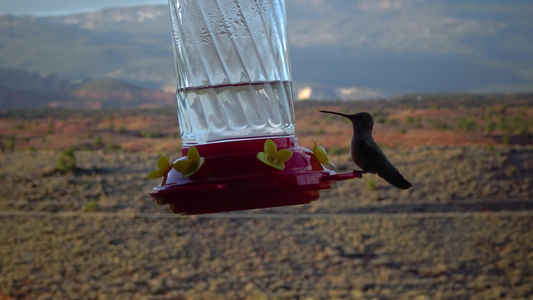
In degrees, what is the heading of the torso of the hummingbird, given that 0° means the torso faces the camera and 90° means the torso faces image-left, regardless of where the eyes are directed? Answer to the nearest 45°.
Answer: approximately 90°
